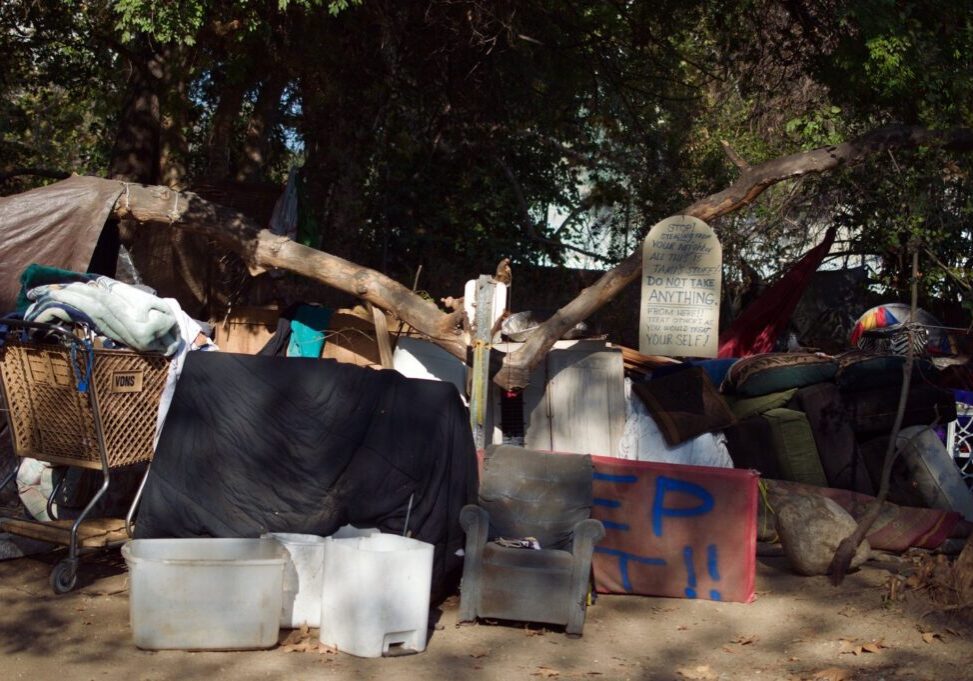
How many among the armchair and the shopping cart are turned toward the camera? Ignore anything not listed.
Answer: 1

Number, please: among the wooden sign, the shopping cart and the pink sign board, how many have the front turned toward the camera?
2

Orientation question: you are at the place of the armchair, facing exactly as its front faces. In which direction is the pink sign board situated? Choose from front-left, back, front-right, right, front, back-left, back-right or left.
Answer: back-left

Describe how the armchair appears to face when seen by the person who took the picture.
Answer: facing the viewer

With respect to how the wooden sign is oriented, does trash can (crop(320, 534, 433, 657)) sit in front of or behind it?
in front

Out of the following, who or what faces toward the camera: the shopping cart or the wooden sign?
the wooden sign

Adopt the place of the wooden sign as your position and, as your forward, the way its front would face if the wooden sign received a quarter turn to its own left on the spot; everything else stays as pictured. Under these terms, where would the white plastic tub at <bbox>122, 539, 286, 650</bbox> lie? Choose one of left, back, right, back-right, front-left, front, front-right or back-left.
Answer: back-right

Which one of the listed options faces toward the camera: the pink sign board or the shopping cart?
the pink sign board

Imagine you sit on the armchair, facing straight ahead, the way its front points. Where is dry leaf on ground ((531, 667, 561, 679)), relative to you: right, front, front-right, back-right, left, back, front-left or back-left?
front

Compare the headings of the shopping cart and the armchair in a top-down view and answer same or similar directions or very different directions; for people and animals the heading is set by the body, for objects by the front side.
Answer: very different directions

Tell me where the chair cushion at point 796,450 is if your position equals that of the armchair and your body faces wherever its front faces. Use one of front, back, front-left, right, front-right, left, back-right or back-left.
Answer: back-left

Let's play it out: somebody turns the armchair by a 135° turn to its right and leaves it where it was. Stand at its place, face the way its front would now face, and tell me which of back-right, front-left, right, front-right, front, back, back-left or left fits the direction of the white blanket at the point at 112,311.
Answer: front-left

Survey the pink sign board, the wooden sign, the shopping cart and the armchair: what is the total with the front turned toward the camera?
3

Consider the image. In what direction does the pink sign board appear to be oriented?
toward the camera

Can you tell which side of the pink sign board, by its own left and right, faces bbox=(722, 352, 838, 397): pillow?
back

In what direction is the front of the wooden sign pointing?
toward the camera

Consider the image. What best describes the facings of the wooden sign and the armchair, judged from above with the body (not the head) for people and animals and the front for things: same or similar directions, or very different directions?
same or similar directions

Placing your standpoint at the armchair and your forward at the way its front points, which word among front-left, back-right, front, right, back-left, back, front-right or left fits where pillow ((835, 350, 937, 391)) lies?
back-left
